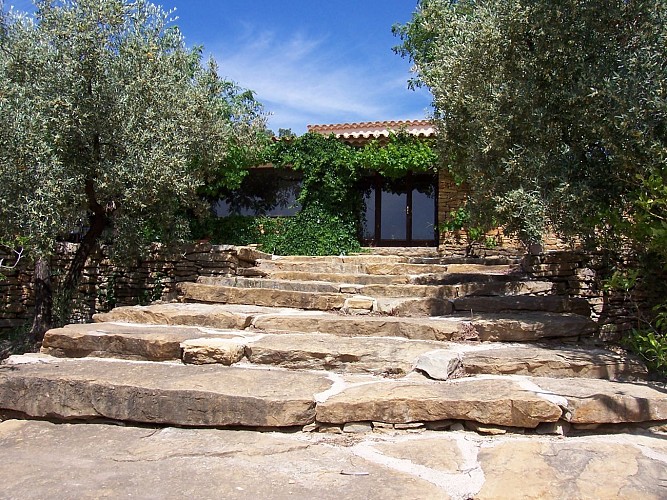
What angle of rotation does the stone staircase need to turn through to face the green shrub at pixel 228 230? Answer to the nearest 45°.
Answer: approximately 180°

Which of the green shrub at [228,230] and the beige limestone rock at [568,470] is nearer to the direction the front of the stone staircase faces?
the beige limestone rock

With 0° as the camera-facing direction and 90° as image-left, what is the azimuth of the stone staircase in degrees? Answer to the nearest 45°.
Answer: approximately 0°

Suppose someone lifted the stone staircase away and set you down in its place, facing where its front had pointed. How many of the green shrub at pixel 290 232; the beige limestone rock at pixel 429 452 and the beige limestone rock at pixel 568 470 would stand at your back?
1

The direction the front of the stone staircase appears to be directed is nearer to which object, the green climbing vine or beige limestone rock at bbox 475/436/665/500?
the beige limestone rock

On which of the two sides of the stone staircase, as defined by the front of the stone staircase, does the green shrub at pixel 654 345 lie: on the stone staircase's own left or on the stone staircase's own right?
on the stone staircase's own left

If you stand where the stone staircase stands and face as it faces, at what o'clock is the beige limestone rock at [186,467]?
The beige limestone rock is roughly at 1 o'clock from the stone staircase.

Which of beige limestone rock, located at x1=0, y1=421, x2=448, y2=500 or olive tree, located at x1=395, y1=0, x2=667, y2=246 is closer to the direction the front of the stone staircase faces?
the beige limestone rock

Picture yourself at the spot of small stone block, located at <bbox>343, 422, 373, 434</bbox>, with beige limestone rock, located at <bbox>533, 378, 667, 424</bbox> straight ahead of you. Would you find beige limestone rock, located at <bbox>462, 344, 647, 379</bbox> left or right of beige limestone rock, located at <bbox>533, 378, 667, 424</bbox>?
left

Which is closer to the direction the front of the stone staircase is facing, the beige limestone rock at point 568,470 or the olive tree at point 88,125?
the beige limestone rock

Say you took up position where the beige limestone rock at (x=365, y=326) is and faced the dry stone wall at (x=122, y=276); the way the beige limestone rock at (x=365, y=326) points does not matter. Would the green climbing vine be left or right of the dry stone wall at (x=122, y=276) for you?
right

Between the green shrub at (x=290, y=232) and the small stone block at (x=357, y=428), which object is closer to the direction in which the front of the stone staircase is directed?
the small stone block

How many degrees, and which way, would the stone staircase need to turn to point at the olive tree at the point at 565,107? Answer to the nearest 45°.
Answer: approximately 135° to its left

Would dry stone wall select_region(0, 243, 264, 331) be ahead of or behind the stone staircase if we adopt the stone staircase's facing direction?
behind

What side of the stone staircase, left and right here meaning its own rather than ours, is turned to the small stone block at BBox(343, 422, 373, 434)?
front

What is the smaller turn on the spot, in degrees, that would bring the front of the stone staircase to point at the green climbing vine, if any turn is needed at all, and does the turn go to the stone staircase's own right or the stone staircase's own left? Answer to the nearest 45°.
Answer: approximately 180°

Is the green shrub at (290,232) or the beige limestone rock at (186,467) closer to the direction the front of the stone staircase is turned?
the beige limestone rock

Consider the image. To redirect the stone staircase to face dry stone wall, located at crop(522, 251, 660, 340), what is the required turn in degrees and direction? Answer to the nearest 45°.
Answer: approximately 135° to its left

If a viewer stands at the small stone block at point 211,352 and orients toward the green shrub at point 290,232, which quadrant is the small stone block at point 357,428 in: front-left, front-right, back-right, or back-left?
back-right
